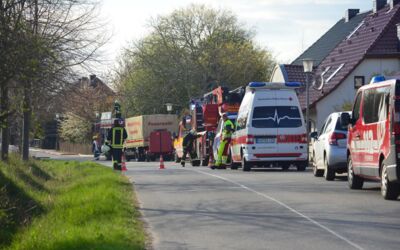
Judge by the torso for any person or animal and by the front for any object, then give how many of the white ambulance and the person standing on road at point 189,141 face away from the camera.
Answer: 1

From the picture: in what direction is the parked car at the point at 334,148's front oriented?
away from the camera

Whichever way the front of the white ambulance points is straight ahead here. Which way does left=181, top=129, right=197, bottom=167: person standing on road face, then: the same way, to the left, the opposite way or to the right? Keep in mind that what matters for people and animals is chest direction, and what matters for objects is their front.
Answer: to the right

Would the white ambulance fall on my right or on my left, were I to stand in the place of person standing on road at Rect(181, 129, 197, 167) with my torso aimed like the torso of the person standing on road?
on my right
